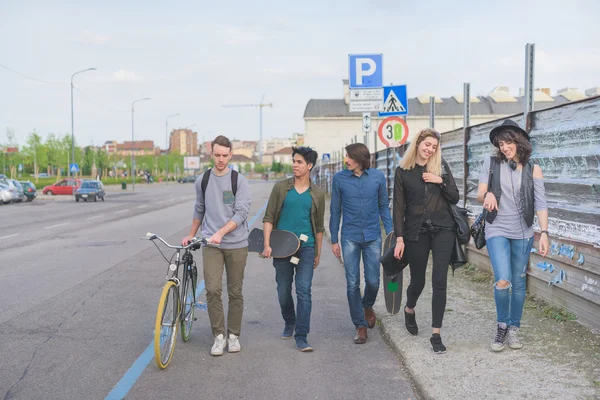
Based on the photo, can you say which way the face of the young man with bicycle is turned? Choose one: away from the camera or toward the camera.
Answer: toward the camera

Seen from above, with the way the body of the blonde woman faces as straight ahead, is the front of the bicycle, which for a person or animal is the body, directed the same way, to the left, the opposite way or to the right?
the same way

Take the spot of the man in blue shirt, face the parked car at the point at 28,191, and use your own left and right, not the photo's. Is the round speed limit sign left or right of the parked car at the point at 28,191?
right

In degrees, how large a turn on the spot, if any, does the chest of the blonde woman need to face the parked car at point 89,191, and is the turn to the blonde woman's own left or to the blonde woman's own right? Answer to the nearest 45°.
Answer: approximately 135° to the blonde woman's own right

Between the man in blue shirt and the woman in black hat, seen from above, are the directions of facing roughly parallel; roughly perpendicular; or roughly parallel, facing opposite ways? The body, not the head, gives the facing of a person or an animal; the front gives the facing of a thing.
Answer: roughly parallel

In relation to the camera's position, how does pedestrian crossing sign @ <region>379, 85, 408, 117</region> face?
facing the viewer

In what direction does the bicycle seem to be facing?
toward the camera

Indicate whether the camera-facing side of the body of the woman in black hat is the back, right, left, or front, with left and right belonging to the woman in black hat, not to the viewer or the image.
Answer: front

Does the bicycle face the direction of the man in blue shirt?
no

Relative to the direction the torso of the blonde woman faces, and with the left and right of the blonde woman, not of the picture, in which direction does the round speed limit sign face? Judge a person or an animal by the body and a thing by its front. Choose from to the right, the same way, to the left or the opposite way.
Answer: the same way

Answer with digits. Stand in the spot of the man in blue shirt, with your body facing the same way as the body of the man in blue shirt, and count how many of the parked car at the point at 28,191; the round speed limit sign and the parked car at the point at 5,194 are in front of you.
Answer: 0

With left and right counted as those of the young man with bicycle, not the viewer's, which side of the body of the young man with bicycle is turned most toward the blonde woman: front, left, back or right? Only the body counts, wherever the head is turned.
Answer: left
